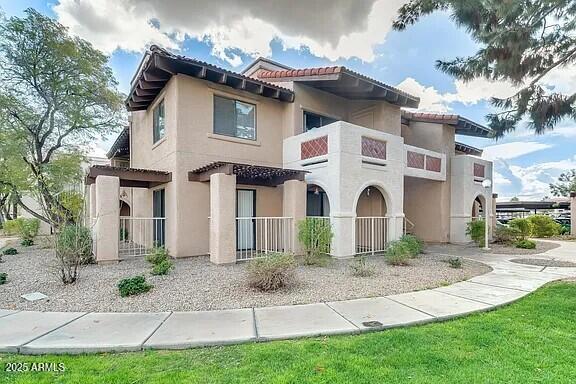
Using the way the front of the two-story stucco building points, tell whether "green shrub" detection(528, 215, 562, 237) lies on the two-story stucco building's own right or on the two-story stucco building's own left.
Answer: on the two-story stucco building's own left

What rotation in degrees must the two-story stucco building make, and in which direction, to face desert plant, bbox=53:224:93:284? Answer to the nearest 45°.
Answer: approximately 90° to its right

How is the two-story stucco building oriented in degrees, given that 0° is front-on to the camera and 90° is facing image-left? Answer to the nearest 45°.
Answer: approximately 315°

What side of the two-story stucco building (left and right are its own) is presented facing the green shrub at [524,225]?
left

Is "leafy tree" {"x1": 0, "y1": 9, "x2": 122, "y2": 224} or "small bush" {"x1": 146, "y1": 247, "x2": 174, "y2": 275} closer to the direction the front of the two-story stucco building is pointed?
the small bush
